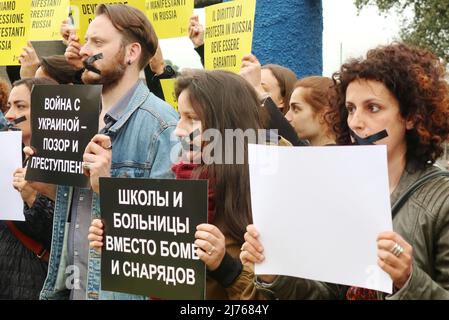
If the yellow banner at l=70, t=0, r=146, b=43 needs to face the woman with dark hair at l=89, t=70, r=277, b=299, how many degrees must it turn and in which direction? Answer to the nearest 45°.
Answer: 0° — it already faces them

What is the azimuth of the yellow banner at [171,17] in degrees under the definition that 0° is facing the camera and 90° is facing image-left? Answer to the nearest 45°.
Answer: approximately 0°

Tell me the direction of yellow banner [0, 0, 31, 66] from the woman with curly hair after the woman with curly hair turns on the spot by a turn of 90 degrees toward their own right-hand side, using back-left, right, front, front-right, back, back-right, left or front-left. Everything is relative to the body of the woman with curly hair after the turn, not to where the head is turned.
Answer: front

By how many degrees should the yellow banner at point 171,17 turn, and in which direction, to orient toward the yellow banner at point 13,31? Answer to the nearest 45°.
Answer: approximately 135° to its right

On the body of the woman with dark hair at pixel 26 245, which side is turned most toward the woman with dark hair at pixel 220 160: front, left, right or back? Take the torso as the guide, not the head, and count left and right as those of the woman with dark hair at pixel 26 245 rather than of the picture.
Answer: left
